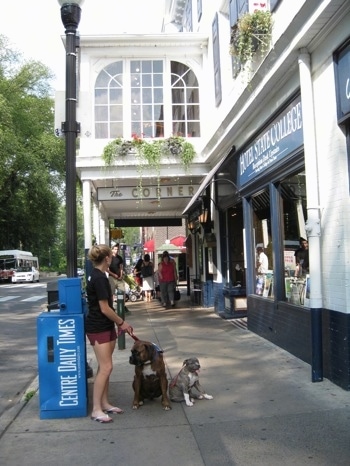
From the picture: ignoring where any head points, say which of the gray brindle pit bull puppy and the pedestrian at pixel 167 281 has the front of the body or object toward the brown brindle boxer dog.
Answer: the pedestrian

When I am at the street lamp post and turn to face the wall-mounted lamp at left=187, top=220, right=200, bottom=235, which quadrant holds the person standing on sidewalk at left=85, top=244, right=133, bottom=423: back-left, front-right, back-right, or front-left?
back-right

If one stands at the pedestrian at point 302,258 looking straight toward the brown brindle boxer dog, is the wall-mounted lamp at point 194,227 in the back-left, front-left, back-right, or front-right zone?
back-right

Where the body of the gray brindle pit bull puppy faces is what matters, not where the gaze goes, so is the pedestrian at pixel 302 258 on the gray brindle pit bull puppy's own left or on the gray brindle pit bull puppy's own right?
on the gray brindle pit bull puppy's own left

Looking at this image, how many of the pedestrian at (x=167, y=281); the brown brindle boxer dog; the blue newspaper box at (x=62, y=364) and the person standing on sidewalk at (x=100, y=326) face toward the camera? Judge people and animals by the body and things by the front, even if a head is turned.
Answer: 2

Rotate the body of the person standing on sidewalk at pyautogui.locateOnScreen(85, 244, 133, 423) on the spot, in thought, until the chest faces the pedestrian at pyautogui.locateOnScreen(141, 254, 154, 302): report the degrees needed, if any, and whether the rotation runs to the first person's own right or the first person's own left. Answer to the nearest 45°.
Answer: approximately 90° to the first person's own left

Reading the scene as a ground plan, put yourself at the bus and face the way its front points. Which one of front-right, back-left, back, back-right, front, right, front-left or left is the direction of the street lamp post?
front-left

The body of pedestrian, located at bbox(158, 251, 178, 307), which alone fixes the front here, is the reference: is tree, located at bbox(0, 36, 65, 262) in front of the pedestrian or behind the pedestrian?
behind

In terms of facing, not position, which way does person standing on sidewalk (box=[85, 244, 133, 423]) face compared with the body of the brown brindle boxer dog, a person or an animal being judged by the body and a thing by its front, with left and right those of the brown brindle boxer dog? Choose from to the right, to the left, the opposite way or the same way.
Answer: to the left
